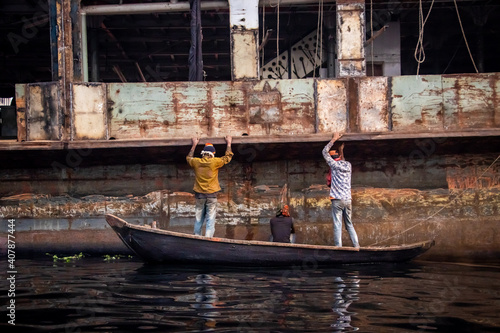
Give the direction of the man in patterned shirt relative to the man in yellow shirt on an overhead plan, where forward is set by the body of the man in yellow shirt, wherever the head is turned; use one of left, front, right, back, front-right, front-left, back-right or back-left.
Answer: right

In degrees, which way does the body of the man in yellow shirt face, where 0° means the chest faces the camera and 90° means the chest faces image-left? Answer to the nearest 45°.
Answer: approximately 180°

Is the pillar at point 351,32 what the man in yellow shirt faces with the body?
no

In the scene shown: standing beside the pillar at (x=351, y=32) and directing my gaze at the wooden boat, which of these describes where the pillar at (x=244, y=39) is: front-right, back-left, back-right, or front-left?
front-right
